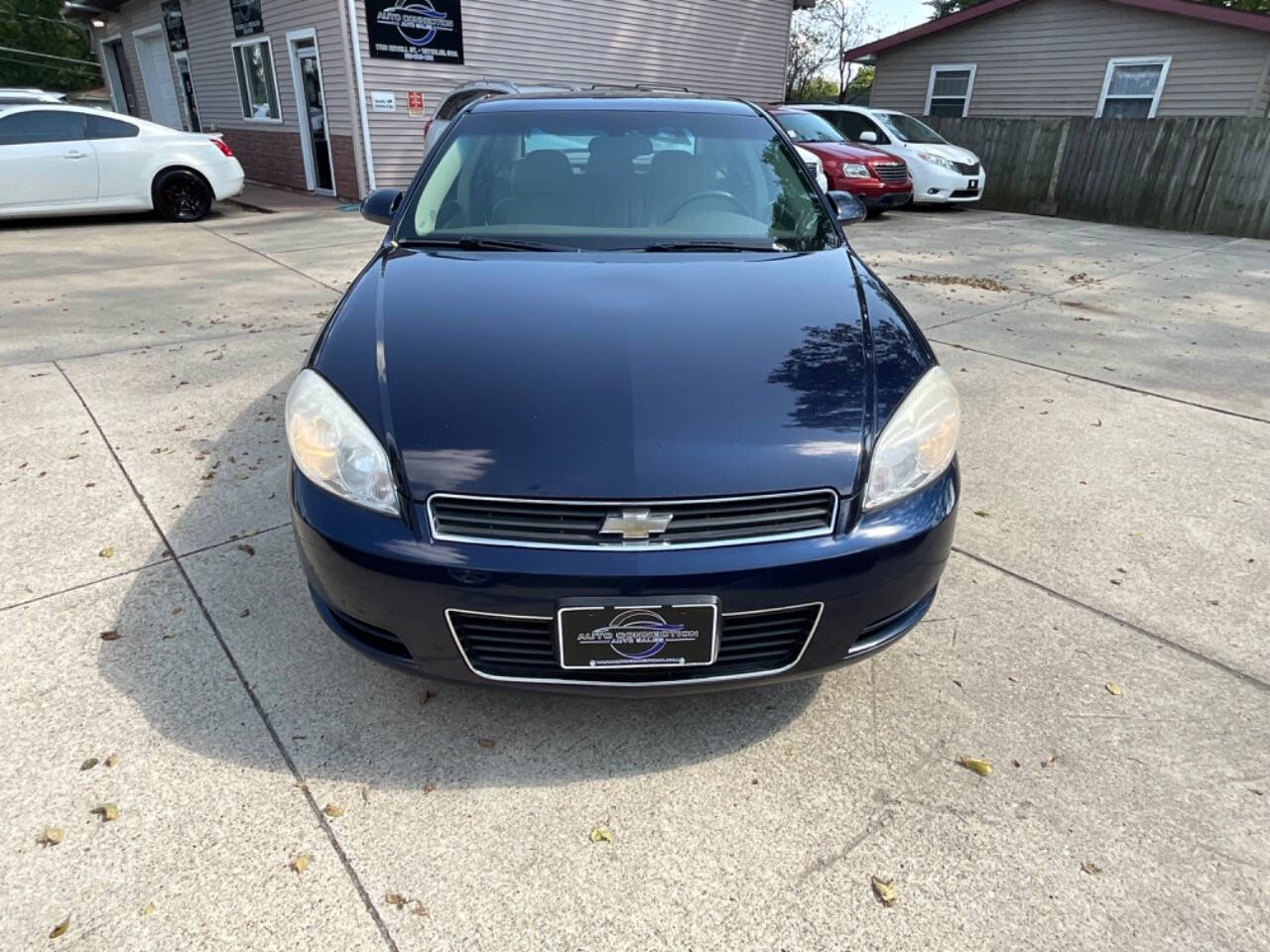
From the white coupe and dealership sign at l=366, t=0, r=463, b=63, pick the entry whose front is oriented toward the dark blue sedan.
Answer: the dealership sign

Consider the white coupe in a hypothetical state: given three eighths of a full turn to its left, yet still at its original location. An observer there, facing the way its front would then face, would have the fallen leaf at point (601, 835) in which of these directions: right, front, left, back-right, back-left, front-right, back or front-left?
front-right

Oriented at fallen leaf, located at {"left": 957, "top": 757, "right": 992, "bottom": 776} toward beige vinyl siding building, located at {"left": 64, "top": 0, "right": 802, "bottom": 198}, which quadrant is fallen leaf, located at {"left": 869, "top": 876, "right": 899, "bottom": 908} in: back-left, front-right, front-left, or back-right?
back-left

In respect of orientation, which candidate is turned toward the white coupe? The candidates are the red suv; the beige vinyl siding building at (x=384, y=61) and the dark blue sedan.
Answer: the beige vinyl siding building

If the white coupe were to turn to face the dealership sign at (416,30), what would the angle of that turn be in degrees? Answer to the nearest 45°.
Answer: approximately 180°

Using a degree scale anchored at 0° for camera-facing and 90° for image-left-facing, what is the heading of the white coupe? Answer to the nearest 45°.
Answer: approximately 90°

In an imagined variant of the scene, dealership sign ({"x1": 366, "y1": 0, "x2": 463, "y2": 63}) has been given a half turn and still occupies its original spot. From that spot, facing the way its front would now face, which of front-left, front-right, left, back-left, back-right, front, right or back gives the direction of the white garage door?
front-left

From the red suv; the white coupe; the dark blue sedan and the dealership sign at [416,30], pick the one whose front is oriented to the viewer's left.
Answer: the white coupe

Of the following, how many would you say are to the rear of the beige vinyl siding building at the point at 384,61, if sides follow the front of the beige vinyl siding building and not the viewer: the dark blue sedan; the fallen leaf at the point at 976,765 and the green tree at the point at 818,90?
1

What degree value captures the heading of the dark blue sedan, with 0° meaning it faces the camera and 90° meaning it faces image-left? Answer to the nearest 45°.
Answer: approximately 0°

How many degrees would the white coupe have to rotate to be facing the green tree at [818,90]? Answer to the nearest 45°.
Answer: approximately 135° to its right
